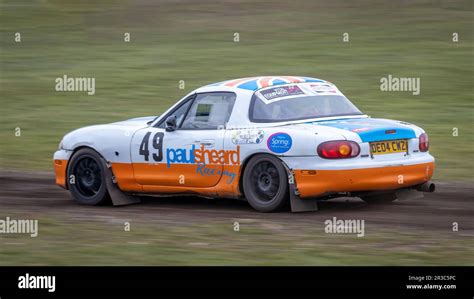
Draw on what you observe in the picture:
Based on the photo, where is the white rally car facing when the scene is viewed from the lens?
facing away from the viewer and to the left of the viewer
